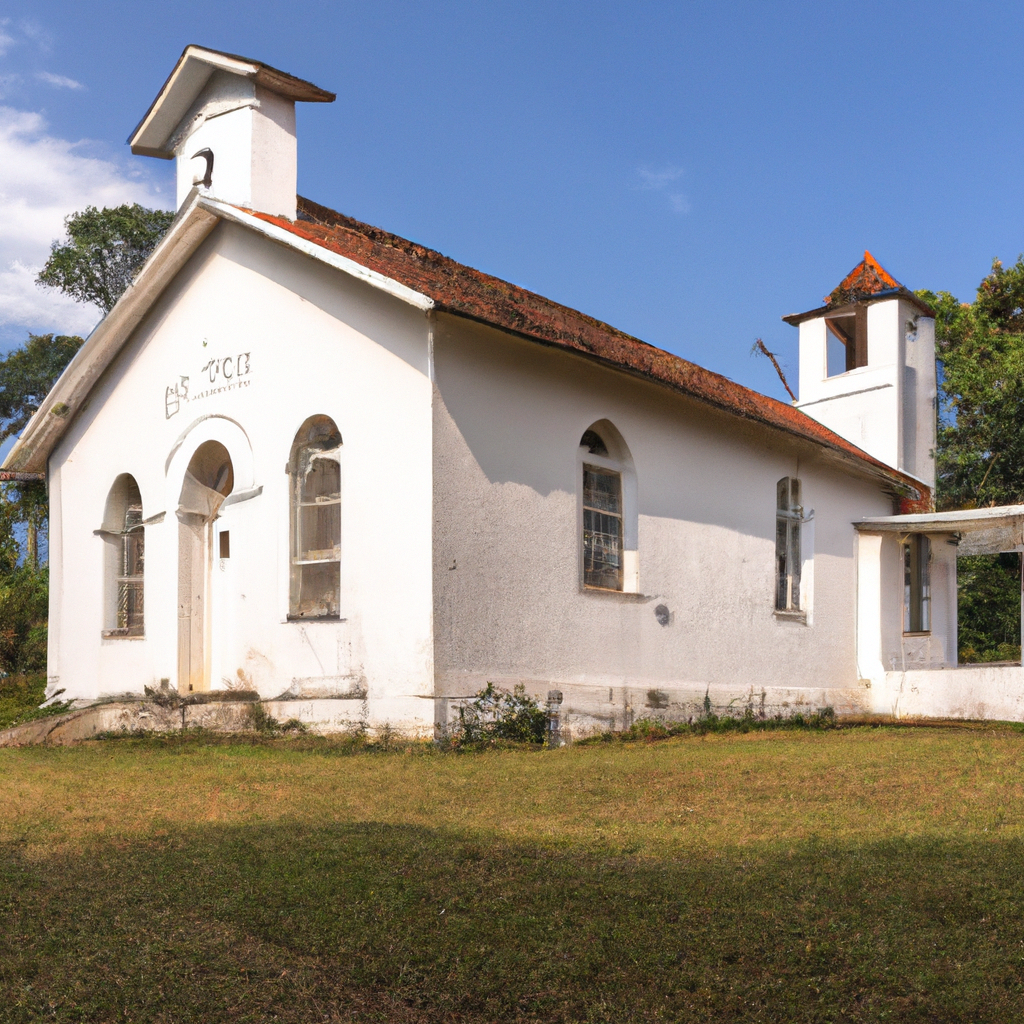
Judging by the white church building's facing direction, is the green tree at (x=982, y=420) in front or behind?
behind

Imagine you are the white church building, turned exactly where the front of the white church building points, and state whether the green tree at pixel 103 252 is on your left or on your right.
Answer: on your right

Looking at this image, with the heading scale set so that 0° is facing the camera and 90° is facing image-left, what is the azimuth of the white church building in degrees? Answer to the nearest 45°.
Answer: approximately 45°

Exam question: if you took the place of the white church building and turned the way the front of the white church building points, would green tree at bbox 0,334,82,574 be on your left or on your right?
on your right
